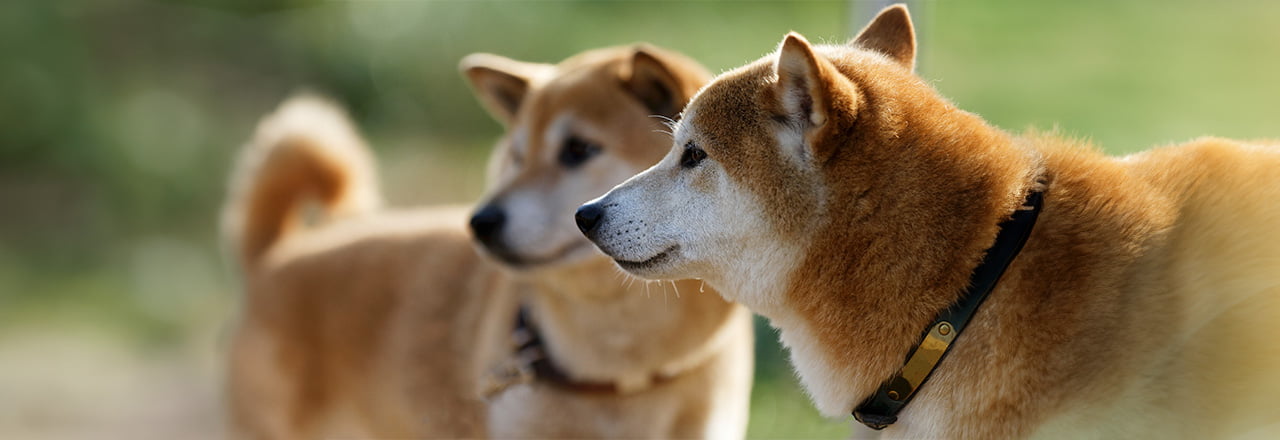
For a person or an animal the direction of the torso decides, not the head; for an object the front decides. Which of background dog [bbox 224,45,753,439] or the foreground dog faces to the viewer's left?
the foreground dog

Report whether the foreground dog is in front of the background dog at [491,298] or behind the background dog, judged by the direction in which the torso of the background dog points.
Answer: in front

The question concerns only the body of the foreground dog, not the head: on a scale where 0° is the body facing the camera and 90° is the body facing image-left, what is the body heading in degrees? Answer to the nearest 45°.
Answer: approximately 90°

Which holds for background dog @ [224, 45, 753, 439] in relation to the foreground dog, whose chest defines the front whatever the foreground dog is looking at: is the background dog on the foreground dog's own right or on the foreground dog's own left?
on the foreground dog's own right

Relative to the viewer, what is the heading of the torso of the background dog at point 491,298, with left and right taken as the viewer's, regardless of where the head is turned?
facing the viewer and to the right of the viewer

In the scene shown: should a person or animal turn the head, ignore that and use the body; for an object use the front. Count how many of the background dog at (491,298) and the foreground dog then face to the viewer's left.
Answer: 1
